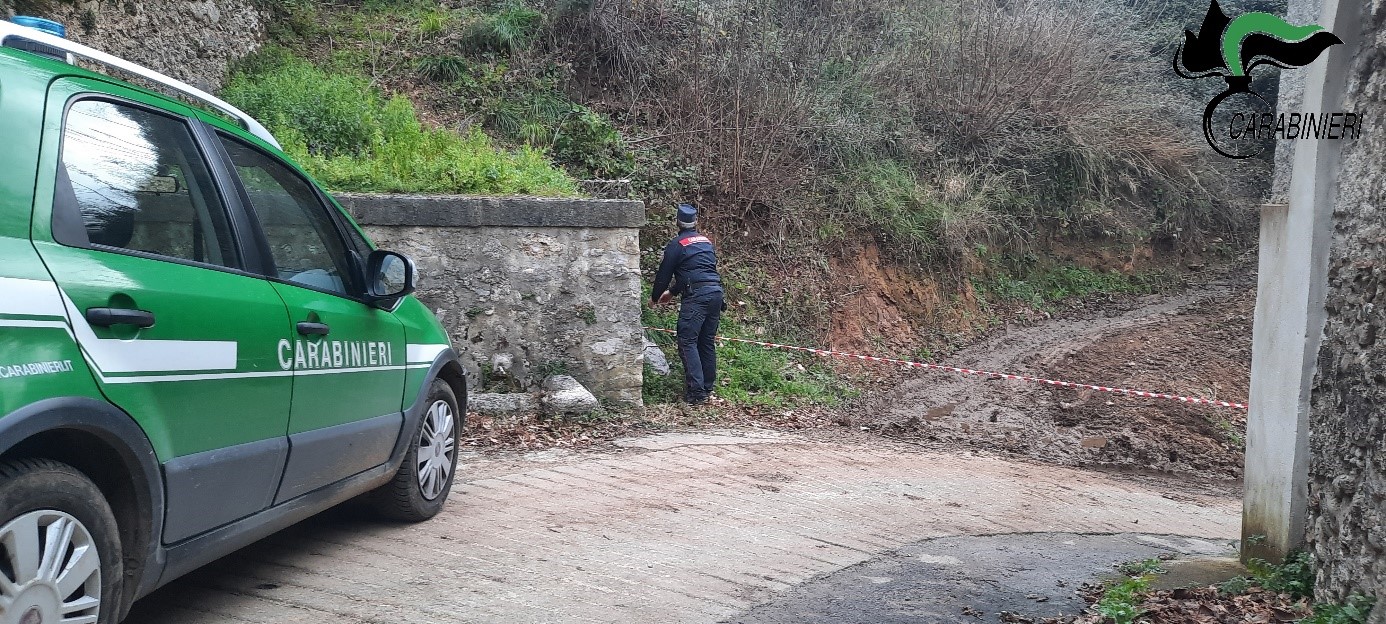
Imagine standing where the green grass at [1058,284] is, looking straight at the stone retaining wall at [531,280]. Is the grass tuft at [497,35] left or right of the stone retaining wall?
right

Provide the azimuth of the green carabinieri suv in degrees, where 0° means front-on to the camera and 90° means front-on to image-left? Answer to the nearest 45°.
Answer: approximately 225°

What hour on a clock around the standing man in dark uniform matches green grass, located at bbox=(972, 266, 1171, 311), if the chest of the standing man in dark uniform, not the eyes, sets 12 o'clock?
The green grass is roughly at 3 o'clock from the standing man in dark uniform.

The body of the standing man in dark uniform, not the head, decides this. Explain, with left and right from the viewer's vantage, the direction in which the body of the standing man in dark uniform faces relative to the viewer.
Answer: facing away from the viewer and to the left of the viewer

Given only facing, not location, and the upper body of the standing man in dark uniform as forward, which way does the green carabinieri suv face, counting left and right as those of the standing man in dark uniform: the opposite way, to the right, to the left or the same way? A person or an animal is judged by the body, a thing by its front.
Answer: to the right

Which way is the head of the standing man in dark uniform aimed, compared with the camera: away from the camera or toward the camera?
away from the camera

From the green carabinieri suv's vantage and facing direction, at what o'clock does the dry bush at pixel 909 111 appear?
The dry bush is roughly at 12 o'clock from the green carabinieri suv.

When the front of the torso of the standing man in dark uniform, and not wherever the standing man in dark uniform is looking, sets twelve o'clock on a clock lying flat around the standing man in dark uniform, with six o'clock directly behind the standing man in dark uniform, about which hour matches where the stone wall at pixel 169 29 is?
The stone wall is roughly at 11 o'clock from the standing man in dark uniform.

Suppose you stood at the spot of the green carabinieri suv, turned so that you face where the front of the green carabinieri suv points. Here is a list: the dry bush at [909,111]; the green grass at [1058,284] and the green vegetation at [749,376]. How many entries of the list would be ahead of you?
3

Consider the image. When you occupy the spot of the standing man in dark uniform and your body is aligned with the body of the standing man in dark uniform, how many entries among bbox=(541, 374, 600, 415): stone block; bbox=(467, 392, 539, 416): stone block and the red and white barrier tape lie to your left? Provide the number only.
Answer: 2

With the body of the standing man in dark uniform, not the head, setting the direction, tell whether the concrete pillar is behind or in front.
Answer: behind

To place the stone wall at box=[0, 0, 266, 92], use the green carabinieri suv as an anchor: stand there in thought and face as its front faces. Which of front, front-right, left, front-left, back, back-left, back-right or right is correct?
front-left

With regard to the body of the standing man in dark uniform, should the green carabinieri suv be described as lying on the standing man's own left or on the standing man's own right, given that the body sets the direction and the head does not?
on the standing man's own left

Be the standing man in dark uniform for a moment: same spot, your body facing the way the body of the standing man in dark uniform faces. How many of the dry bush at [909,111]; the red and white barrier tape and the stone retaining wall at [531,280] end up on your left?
1

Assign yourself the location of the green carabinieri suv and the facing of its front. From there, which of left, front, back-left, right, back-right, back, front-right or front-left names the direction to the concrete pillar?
front-right
